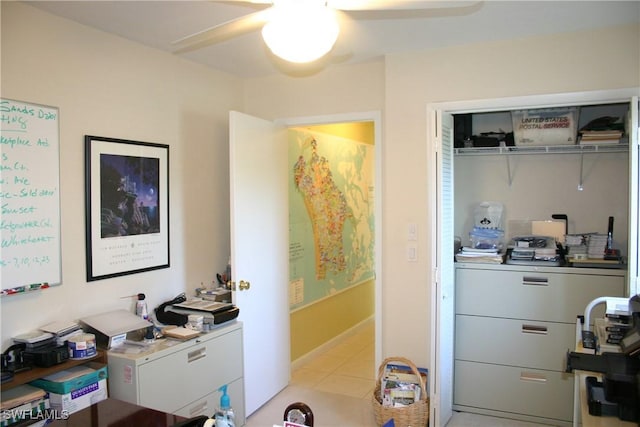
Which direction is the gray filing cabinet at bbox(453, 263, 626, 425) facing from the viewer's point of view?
toward the camera

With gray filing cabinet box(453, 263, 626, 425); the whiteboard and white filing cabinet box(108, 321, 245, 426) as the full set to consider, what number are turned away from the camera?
0

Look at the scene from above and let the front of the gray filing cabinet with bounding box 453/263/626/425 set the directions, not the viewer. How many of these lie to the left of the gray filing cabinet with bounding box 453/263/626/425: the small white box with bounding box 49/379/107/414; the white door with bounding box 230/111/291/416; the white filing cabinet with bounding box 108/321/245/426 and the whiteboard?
0

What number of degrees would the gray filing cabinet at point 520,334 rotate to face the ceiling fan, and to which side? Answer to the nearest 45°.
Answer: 0° — it already faces it

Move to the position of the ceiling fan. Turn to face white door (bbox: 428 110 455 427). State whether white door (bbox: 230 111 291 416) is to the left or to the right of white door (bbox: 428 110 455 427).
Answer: left

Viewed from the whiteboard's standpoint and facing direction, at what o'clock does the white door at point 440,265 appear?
The white door is roughly at 11 o'clock from the whiteboard.

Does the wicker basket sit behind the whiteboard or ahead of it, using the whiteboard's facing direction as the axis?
ahead

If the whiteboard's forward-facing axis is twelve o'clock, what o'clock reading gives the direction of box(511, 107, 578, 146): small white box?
The small white box is roughly at 11 o'clock from the whiteboard.

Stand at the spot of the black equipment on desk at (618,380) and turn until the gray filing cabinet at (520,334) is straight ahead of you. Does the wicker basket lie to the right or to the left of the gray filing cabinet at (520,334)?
left

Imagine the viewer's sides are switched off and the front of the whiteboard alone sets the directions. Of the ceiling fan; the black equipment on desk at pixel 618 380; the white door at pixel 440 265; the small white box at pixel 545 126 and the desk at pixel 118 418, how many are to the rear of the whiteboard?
0

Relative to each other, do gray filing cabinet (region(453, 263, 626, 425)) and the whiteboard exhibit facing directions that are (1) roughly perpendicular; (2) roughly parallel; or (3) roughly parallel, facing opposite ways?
roughly perpendicular

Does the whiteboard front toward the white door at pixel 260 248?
no

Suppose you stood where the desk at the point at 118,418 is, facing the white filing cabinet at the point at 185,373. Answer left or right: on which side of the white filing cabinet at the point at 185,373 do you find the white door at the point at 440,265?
right

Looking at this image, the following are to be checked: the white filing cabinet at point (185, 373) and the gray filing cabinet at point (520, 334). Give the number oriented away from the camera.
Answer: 0

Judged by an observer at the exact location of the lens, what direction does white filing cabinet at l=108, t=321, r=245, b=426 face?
facing the viewer and to the right of the viewer

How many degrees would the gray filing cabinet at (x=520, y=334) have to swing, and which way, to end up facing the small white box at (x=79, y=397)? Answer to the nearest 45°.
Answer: approximately 45° to its right

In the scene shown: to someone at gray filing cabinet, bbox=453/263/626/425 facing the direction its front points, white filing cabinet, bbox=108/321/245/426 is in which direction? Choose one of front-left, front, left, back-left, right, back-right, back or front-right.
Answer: front-right

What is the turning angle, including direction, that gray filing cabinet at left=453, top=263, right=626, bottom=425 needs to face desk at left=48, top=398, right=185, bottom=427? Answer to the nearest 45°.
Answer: approximately 45° to its right
